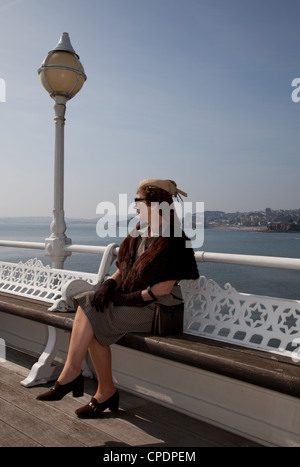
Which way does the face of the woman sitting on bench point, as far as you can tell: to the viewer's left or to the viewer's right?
to the viewer's left

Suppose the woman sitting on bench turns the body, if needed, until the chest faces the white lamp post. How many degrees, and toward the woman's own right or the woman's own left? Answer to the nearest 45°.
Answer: approximately 135° to the woman's own right

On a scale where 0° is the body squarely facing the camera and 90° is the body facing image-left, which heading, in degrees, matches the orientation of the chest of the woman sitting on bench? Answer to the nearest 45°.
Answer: approximately 45°

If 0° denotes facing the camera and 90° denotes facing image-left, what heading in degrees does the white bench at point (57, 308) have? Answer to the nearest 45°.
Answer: approximately 45°
